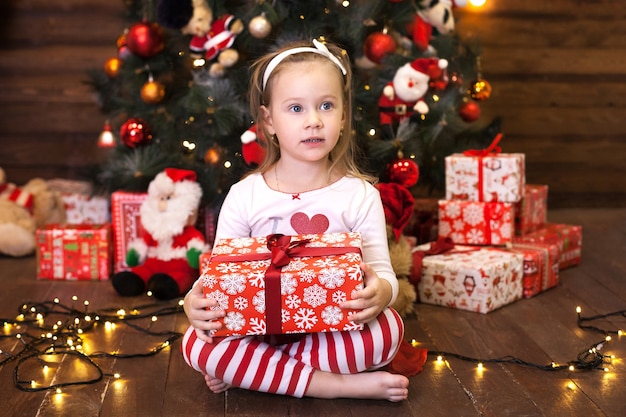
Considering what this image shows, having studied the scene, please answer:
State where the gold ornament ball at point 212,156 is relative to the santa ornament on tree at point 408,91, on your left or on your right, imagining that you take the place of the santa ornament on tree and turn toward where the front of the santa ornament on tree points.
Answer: on your right

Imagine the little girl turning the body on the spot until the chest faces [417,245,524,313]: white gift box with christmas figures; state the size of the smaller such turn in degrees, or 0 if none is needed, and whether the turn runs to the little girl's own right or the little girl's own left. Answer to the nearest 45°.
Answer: approximately 135° to the little girl's own left

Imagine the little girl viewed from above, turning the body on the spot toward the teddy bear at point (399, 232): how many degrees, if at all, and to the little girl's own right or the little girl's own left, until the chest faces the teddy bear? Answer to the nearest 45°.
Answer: approximately 135° to the little girl's own left

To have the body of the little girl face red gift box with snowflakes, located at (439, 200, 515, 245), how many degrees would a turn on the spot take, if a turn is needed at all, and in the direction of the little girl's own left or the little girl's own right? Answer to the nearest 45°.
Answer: approximately 135° to the little girl's own left

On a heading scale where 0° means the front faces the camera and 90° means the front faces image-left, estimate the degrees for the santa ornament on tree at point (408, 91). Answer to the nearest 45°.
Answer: approximately 0°

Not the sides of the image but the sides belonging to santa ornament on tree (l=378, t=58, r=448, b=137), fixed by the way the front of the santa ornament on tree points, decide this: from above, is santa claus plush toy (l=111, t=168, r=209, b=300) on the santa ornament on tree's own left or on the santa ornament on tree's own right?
on the santa ornament on tree's own right

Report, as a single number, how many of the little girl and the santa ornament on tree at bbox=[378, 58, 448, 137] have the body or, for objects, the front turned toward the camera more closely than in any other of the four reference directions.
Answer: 2
